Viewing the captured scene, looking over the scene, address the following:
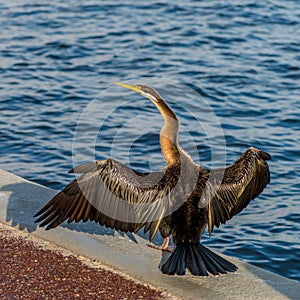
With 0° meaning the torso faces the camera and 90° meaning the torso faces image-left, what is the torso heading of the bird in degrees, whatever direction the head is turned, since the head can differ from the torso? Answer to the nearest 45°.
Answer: approximately 135°
